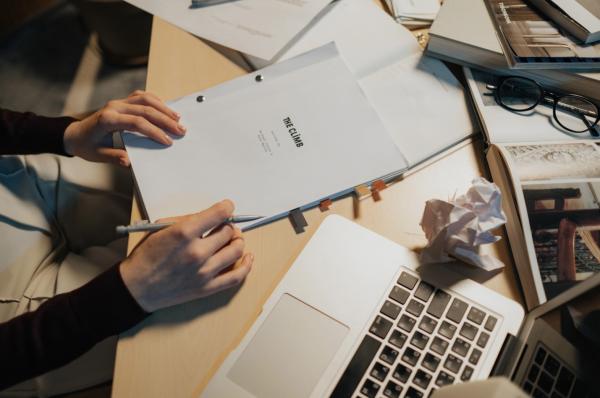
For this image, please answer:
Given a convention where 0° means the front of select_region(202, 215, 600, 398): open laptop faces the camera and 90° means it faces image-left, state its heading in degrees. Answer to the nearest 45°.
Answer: approximately 135°
